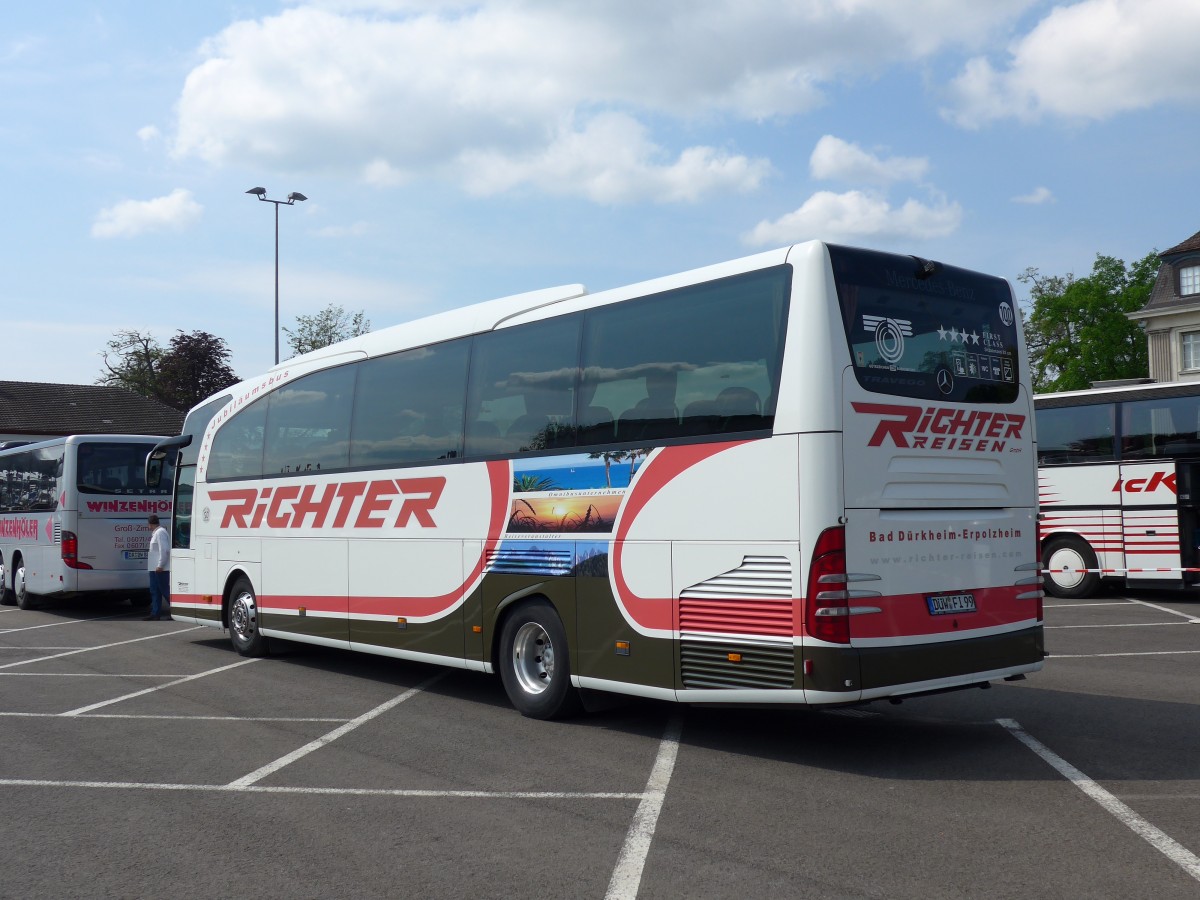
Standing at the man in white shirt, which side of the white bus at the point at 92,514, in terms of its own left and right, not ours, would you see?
back

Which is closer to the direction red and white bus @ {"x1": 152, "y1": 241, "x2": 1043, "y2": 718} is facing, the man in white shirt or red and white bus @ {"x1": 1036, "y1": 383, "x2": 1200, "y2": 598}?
the man in white shirt

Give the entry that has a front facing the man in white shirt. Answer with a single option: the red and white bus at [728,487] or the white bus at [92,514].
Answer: the red and white bus

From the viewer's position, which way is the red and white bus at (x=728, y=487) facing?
facing away from the viewer and to the left of the viewer

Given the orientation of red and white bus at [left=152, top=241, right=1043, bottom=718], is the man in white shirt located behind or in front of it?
in front

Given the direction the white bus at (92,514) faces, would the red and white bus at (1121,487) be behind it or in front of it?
behind

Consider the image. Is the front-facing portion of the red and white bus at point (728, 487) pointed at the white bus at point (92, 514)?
yes

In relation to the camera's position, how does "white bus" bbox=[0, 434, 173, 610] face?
facing away from the viewer and to the left of the viewer

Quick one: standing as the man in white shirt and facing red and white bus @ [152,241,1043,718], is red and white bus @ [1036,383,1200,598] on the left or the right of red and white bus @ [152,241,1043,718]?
left

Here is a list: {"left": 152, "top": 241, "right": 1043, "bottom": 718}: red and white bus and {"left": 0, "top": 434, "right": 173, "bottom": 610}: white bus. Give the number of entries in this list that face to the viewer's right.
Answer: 0
